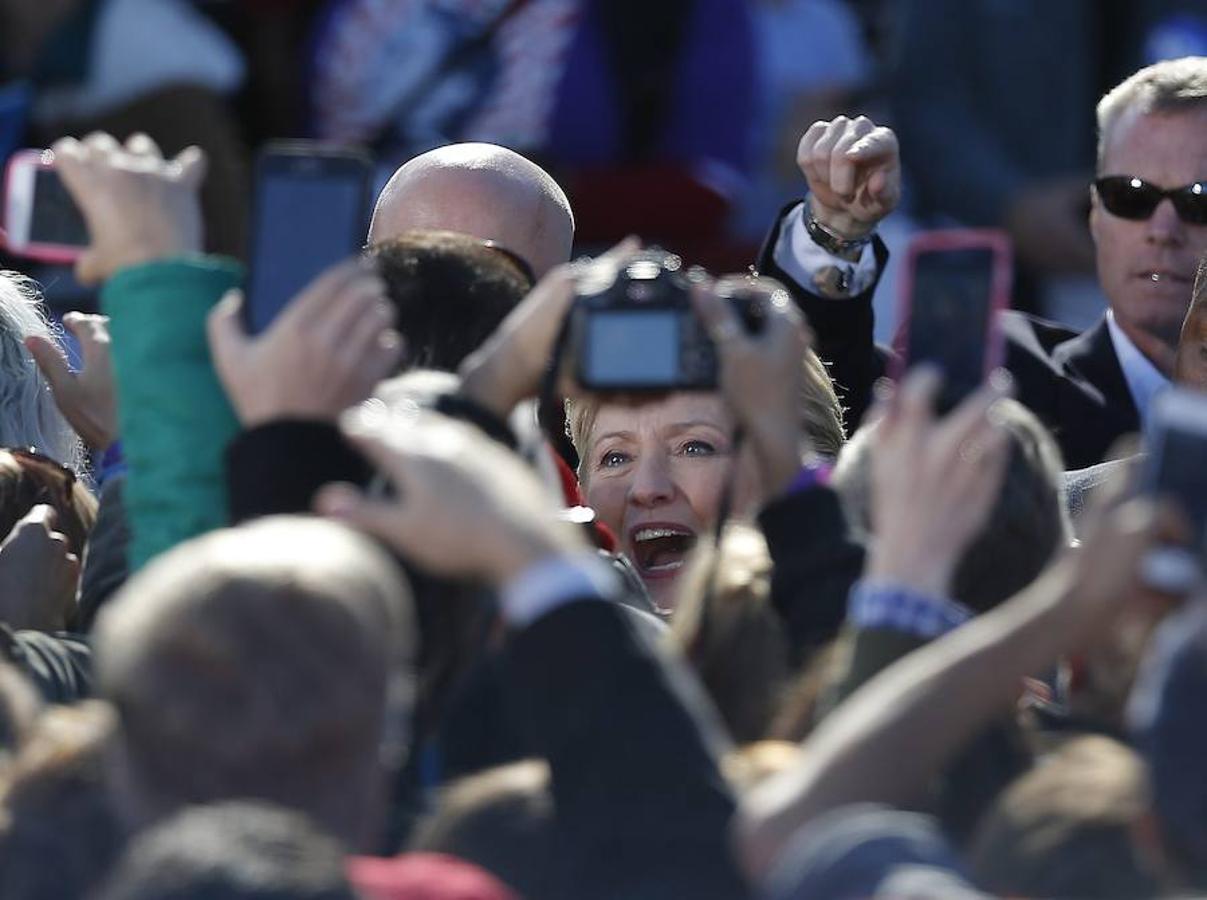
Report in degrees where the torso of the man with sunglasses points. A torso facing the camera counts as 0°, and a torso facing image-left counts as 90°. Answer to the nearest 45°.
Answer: approximately 0°
